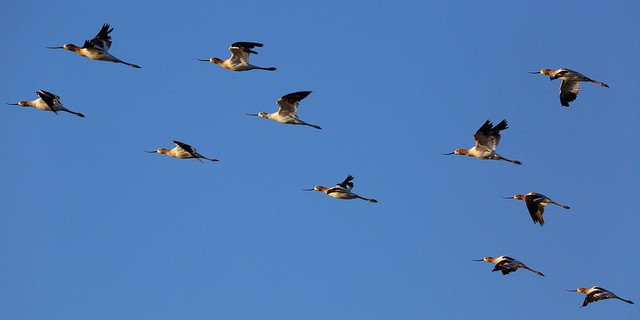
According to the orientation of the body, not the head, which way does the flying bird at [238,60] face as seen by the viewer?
to the viewer's left

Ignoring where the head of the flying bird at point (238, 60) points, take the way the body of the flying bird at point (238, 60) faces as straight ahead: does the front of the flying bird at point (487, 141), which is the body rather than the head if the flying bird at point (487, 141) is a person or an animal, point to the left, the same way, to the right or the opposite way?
the same way

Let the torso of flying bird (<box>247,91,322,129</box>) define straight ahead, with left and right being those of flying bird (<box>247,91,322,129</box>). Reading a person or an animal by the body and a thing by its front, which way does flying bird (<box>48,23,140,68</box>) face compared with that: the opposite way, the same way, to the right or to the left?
the same way

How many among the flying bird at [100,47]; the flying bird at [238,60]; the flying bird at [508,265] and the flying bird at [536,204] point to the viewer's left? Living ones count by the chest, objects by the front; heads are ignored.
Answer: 4

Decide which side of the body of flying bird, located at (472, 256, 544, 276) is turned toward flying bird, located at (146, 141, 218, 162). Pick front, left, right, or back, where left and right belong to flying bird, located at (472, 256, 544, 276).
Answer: front

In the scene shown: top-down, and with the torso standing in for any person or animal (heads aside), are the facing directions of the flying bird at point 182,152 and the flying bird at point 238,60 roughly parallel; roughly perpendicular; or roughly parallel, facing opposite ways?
roughly parallel

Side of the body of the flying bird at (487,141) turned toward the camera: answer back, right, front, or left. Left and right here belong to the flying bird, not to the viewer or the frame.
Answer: left

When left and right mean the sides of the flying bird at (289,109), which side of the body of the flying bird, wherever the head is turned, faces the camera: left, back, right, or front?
left

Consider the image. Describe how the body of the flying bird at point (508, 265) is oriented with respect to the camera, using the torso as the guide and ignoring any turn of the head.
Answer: to the viewer's left

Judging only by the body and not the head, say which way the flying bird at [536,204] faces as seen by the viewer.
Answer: to the viewer's left

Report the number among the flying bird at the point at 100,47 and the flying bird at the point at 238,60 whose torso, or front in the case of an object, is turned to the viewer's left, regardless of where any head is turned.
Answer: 2

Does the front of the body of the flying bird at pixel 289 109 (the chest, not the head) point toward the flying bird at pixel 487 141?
no

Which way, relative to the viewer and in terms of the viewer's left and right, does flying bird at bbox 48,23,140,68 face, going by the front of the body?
facing to the left of the viewer

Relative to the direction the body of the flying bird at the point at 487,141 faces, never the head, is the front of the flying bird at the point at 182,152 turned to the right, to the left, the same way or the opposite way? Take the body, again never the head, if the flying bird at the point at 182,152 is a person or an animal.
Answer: the same way

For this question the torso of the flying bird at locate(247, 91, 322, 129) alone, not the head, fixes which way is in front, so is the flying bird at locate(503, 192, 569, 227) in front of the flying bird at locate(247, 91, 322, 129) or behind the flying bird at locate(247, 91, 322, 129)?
behind

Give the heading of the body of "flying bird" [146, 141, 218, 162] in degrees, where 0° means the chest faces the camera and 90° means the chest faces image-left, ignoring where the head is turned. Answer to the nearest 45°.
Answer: approximately 90°

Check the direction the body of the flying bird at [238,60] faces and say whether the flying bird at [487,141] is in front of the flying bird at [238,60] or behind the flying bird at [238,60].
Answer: behind

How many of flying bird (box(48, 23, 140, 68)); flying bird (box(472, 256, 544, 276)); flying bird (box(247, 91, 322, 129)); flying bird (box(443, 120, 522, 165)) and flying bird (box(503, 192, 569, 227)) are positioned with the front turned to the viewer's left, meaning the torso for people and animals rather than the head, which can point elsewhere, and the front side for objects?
5
